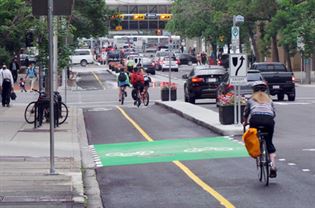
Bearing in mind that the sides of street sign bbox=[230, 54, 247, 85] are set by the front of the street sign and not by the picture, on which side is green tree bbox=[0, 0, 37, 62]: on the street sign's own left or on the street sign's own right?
on the street sign's own right

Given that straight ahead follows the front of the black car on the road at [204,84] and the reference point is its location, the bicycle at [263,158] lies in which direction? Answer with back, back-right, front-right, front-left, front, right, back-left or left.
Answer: back

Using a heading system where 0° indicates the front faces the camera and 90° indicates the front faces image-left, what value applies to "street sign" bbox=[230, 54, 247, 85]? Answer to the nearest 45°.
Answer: approximately 0°

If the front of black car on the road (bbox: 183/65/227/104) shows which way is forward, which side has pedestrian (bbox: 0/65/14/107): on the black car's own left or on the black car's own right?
on the black car's own left

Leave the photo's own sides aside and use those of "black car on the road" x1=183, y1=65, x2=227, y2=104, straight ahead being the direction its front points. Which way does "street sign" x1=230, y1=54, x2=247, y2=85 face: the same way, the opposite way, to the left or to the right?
the opposite way

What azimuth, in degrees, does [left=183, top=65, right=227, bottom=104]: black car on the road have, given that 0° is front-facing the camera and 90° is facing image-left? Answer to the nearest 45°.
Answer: approximately 180°
